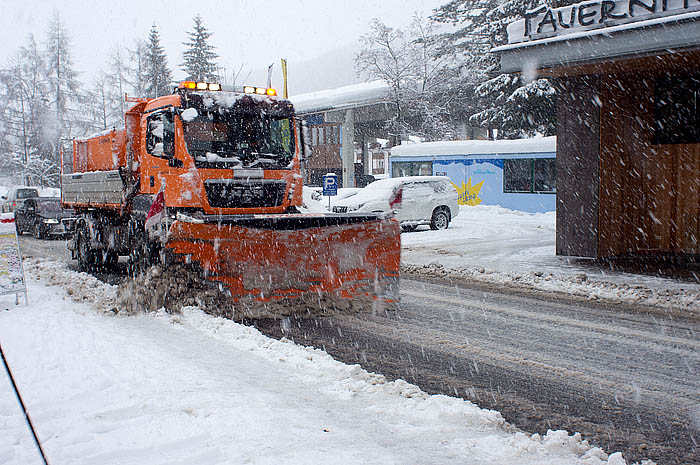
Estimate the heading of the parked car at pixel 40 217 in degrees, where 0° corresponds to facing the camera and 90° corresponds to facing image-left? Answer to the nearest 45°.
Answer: approximately 315°

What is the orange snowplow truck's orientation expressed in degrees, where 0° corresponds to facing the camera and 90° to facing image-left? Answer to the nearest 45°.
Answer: approximately 315°

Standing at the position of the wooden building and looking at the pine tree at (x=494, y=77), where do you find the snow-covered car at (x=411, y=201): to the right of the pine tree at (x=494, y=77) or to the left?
left

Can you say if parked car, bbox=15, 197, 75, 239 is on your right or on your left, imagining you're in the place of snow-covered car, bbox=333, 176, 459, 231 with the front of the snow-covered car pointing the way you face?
on your right

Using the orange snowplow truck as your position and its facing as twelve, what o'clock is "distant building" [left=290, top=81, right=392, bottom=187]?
The distant building is roughly at 8 o'clock from the orange snowplow truck.

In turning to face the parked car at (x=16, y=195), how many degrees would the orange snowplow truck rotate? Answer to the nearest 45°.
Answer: approximately 180°
